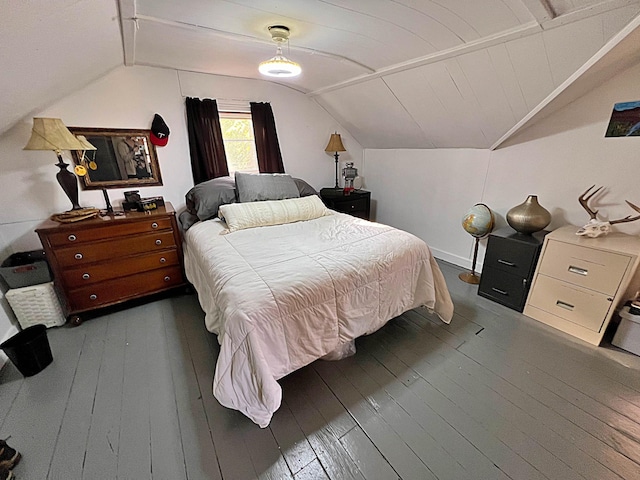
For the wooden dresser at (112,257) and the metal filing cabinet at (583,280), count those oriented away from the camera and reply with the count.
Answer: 0

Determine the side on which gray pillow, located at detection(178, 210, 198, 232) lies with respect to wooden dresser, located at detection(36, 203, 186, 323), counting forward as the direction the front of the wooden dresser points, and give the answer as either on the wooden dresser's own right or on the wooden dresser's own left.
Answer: on the wooden dresser's own left

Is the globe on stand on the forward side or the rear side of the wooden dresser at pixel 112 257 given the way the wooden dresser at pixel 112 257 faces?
on the forward side

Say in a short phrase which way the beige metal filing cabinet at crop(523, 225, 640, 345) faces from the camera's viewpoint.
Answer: facing the viewer and to the left of the viewer

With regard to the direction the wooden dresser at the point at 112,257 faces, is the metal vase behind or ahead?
ahead

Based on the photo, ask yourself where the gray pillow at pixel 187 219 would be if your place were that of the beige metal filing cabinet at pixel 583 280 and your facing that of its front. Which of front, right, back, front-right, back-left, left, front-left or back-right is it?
front

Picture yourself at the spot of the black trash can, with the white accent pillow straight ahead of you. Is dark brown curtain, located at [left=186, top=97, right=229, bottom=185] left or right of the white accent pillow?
left

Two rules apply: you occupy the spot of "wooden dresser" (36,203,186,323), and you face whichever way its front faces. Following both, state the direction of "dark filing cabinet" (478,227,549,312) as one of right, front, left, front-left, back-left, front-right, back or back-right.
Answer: front

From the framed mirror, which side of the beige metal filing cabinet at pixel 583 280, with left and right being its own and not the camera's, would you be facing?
front
